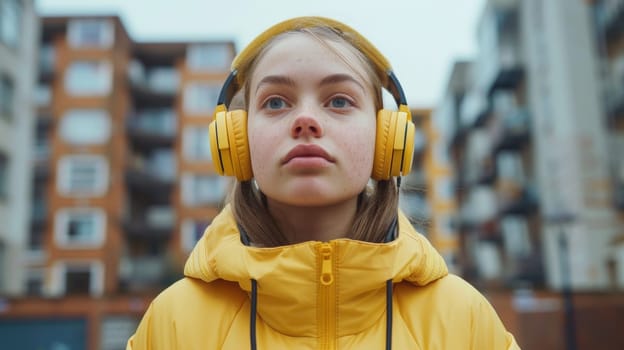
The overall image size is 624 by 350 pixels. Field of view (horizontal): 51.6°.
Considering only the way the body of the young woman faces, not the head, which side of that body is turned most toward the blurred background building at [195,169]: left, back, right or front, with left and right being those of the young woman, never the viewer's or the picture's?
back

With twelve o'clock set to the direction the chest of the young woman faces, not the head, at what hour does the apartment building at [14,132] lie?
The apartment building is roughly at 5 o'clock from the young woman.

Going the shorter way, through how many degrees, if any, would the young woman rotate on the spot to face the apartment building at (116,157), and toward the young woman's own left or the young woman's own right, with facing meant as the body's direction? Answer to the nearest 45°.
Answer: approximately 180°

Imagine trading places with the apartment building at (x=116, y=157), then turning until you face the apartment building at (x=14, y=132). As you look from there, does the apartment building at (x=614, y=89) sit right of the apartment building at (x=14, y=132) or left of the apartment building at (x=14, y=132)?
left

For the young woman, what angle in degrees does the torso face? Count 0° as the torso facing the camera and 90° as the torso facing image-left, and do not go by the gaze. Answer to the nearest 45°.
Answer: approximately 0°

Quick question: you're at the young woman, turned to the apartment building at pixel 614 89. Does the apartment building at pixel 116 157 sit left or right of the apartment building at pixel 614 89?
left

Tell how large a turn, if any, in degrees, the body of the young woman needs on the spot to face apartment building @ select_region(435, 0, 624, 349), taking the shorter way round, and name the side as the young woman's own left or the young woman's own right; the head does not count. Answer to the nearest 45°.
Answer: approximately 180°

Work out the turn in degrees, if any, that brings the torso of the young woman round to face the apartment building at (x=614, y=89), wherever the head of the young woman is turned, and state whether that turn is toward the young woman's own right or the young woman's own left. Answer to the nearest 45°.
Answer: approximately 135° to the young woman's own left
